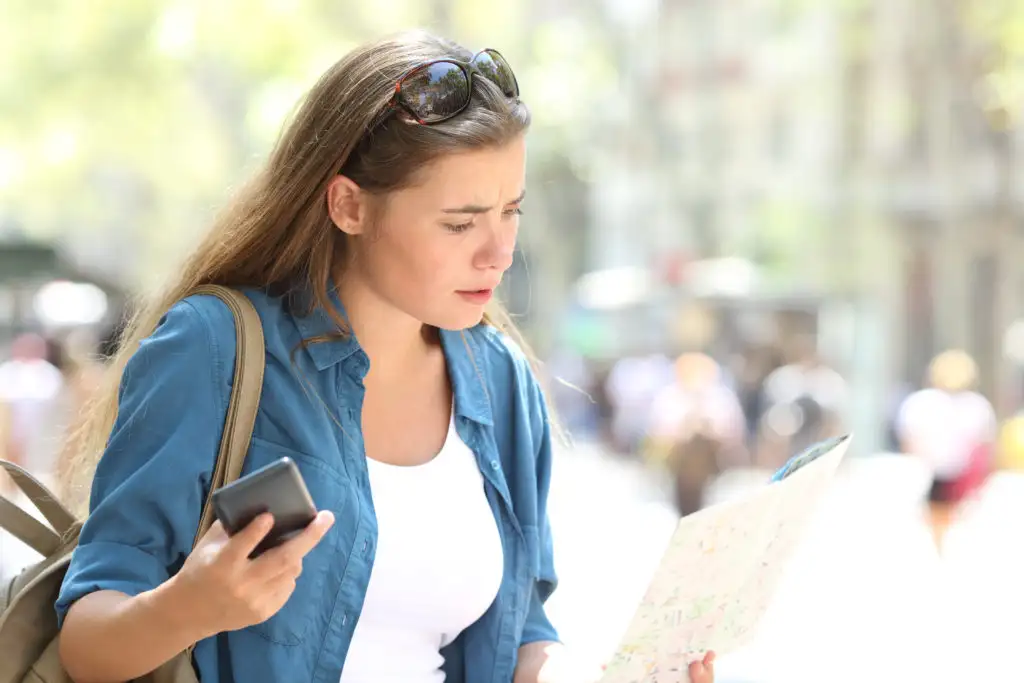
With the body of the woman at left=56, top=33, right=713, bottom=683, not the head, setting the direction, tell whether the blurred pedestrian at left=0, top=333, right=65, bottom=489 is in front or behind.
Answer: behind

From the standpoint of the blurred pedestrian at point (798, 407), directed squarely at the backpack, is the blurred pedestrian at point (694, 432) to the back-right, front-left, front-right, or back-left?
front-right

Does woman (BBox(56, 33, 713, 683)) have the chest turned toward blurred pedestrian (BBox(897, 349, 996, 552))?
no

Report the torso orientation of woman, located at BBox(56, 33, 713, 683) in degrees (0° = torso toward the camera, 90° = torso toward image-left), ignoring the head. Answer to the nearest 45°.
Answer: approximately 315°

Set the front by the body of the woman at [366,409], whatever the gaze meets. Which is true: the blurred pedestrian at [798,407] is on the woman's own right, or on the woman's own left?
on the woman's own left

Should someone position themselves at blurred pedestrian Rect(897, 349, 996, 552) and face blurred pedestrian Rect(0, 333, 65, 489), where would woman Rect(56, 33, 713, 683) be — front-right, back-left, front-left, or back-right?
front-left

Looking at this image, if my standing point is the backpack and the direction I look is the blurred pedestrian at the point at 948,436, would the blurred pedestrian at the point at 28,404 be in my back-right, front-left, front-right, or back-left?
front-left

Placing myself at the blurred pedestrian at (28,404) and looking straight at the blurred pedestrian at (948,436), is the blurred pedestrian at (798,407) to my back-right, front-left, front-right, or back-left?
front-left

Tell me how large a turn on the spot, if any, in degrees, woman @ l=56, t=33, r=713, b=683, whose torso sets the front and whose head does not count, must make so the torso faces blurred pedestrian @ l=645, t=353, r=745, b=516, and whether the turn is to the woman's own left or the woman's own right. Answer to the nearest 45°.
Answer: approximately 135° to the woman's own left

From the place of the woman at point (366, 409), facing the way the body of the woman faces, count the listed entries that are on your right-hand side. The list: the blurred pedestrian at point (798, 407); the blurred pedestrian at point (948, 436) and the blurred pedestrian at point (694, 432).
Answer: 0

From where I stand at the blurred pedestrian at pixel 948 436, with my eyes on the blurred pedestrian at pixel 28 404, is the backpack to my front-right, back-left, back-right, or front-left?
front-left

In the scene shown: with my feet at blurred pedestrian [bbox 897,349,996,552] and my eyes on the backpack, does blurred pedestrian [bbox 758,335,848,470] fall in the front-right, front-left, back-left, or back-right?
back-right

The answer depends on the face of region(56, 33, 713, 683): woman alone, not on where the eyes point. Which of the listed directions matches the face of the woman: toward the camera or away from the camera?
toward the camera

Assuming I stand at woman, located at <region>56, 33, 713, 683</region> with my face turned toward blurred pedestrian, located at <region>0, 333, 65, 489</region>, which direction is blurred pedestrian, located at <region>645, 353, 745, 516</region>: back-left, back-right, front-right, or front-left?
front-right
